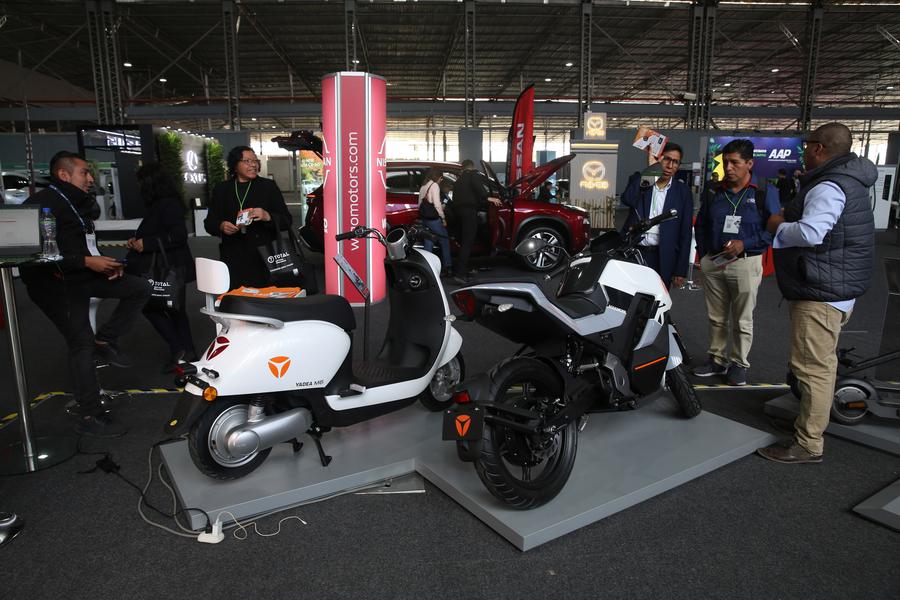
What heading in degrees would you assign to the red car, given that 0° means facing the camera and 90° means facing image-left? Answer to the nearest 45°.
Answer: approximately 270°

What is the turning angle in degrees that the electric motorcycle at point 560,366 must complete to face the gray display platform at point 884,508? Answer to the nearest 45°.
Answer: approximately 45° to its right

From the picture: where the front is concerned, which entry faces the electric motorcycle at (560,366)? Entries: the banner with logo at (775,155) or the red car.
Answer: the banner with logo

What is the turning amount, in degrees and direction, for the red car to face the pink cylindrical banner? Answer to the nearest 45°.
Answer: approximately 135° to its right

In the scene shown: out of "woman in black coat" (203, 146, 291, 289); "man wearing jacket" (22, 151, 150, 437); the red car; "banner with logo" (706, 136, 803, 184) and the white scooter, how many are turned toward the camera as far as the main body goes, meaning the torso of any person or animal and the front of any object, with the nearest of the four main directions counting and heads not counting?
2

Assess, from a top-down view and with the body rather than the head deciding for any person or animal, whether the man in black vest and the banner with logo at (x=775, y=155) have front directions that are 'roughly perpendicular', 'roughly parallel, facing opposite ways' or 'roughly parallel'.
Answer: roughly perpendicular

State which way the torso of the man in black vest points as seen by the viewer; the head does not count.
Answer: to the viewer's left

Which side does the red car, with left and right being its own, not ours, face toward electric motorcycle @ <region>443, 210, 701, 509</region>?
right

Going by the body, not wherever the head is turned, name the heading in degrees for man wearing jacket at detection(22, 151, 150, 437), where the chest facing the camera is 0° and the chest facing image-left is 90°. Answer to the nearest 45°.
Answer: approximately 270°

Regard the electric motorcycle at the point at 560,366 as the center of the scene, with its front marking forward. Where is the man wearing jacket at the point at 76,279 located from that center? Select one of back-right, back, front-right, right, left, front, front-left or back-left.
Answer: back-left

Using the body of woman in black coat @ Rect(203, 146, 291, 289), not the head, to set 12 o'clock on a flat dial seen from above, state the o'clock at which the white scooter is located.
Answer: The white scooter is roughly at 12 o'clock from the woman in black coat.

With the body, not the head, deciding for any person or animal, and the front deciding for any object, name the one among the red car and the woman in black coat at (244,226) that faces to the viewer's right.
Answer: the red car

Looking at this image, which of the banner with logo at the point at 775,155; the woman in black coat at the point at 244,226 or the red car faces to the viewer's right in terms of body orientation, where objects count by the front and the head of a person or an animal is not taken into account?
the red car
